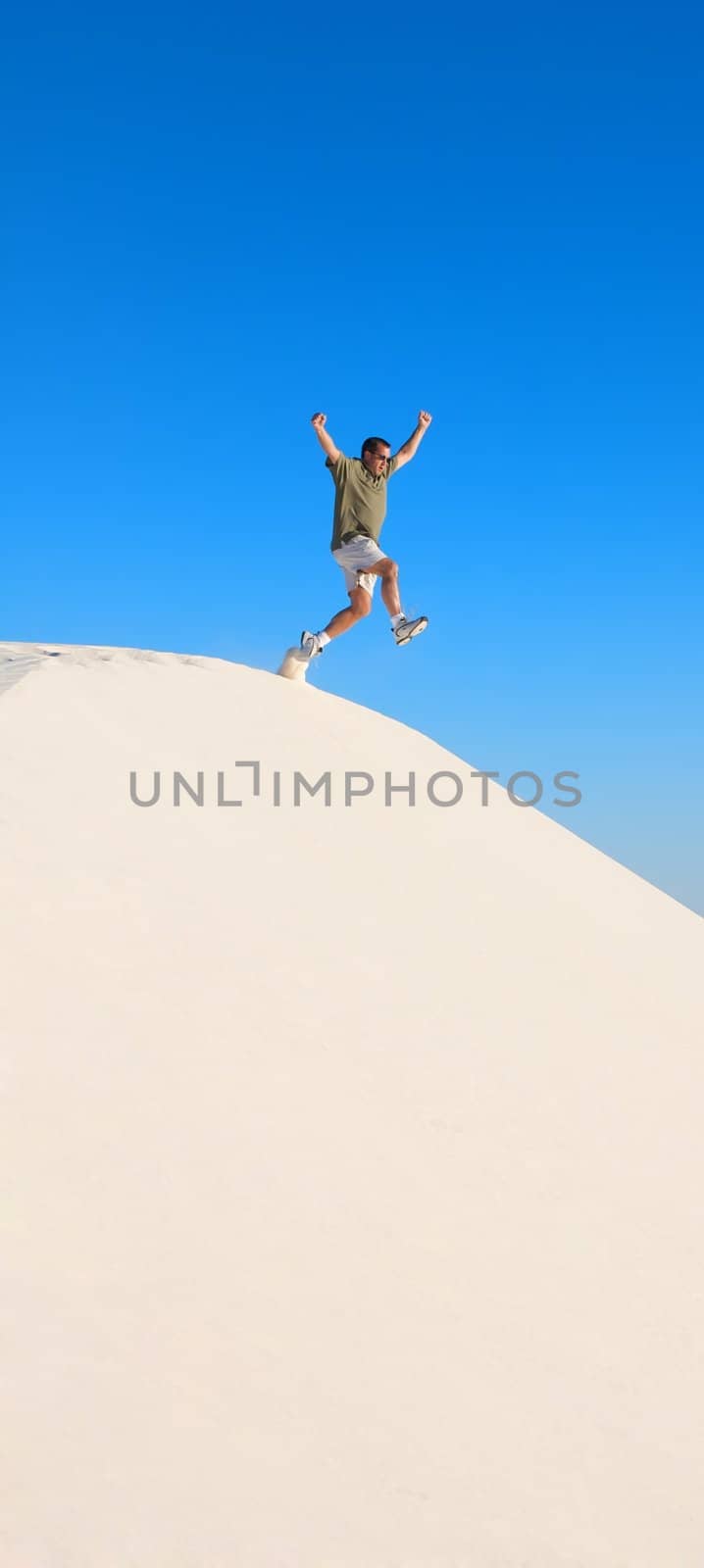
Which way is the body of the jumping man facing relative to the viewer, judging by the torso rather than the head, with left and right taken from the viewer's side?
facing the viewer and to the right of the viewer
